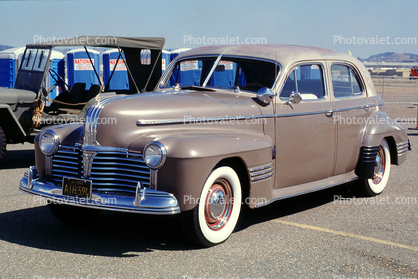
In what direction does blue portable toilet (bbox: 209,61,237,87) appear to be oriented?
toward the camera

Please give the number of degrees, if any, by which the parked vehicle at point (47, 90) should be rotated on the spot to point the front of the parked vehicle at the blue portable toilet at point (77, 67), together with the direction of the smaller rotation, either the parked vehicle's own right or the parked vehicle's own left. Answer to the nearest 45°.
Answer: approximately 135° to the parked vehicle's own right

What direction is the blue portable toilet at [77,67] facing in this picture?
toward the camera

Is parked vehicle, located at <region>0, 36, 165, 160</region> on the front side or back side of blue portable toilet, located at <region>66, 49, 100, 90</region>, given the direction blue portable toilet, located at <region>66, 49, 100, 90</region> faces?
on the front side

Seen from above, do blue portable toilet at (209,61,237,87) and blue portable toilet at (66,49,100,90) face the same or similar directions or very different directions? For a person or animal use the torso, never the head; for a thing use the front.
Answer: same or similar directions

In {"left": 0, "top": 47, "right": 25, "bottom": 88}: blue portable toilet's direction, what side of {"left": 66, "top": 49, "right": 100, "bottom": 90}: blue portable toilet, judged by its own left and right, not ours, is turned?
right

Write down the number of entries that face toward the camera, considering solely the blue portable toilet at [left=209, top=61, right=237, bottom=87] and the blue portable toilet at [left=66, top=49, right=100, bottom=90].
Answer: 2

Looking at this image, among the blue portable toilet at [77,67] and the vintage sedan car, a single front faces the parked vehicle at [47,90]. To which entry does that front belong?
the blue portable toilet

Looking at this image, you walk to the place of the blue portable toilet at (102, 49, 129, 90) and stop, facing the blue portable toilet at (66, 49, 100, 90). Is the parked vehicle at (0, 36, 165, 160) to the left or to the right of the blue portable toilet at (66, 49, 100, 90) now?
left

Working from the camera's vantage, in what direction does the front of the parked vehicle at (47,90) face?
facing the viewer and to the left of the viewer

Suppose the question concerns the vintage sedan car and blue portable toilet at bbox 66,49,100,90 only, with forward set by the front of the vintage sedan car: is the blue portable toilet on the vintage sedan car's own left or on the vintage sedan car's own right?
on the vintage sedan car's own right

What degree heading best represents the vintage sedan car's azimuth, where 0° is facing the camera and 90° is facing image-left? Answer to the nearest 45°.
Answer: approximately 45°

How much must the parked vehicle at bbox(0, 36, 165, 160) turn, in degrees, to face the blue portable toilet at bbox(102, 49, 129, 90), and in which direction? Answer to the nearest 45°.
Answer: approximately 135° to its right
